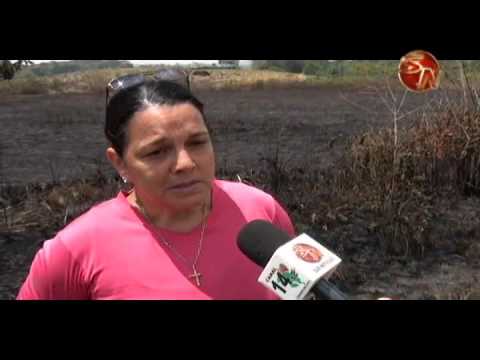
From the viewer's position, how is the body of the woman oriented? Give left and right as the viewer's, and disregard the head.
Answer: facing the viewer and to the right of the viewer

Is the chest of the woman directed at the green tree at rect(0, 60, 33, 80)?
no
